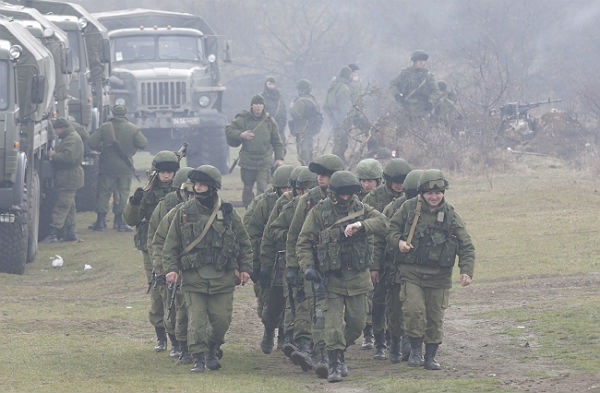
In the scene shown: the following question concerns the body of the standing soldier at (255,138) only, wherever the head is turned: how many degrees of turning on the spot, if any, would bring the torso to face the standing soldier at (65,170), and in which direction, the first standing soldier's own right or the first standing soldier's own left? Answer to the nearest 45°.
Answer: approximately 90° to the first standing soldier's own right

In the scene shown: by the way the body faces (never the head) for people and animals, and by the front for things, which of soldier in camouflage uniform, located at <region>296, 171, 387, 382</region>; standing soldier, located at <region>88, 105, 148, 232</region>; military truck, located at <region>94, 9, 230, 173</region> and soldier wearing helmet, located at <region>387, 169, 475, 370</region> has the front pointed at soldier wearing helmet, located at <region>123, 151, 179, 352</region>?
the military truck

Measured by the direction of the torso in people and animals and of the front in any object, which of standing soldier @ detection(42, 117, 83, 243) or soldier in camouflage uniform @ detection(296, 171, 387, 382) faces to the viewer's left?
the standing soldier

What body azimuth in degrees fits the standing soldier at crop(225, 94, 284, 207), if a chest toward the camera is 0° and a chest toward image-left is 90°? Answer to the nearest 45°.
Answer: approximately 0°

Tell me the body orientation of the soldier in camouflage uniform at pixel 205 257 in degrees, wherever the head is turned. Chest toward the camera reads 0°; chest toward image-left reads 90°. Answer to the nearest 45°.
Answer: approximately 0°

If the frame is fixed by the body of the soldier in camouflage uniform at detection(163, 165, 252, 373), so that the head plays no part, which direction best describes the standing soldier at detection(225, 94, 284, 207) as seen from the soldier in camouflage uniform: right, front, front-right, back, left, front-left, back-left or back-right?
back

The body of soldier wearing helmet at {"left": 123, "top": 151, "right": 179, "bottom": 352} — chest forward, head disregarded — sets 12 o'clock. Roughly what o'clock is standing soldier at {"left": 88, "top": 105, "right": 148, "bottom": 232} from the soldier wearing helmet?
The standing soldier is roughly at 6 o'clock from the soldier wearing helmet.

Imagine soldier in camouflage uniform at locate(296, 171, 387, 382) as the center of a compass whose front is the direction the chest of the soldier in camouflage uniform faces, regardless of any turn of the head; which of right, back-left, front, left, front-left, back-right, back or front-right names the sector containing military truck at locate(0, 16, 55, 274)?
back-right
